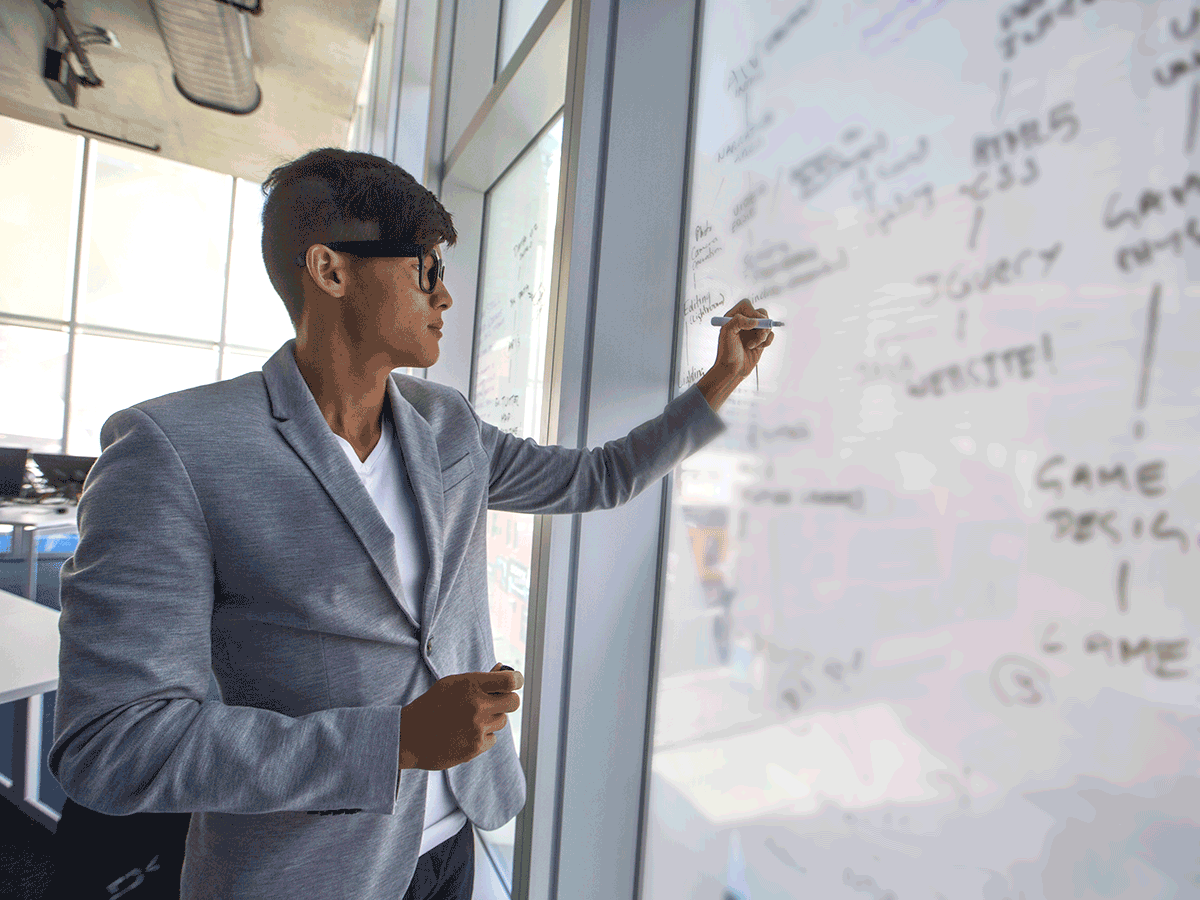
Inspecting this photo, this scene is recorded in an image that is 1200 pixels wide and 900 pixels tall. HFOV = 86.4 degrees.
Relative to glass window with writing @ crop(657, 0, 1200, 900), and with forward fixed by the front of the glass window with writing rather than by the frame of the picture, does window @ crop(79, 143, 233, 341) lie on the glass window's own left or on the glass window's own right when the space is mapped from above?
on the glass window's own right

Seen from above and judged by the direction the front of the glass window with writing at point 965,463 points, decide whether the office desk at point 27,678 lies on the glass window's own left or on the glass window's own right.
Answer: on the glass window's own right

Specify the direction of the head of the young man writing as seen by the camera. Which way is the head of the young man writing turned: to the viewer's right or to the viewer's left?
to the viewer's right

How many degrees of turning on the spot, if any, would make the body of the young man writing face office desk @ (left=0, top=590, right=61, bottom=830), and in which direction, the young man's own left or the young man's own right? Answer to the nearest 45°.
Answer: approximately 180°

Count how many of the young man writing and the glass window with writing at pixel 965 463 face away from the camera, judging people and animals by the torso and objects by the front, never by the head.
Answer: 0

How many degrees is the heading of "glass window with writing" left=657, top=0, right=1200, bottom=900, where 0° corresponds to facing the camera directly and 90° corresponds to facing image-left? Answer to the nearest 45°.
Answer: approximately 45°

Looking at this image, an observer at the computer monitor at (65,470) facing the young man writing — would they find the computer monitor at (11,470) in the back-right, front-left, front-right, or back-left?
back-right

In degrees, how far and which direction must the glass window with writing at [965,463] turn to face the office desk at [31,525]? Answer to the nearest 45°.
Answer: approximately 45° to its right

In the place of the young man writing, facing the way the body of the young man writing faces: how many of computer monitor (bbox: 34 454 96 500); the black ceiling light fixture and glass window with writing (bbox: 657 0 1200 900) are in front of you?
1

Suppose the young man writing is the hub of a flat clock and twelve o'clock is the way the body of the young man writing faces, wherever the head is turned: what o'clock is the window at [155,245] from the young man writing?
The window is roughly at 7 o'clock from the young man writing.
